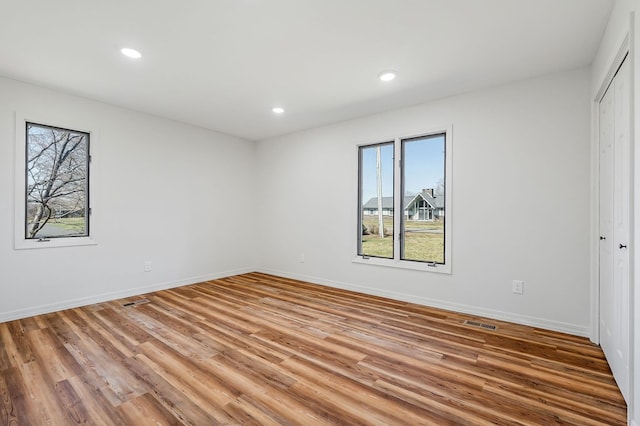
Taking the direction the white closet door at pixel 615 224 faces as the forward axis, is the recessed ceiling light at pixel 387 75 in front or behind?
in front

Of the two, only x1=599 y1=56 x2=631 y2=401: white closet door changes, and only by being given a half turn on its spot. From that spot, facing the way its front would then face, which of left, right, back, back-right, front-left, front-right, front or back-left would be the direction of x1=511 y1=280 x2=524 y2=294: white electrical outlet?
back-left

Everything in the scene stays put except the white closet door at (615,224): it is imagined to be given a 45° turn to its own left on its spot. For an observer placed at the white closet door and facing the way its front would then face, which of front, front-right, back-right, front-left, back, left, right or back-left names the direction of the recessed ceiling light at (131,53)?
front

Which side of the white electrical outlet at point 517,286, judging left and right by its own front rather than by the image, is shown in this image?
front

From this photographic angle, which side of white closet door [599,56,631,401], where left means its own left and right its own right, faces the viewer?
left

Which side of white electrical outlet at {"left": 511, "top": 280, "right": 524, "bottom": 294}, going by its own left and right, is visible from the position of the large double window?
right
